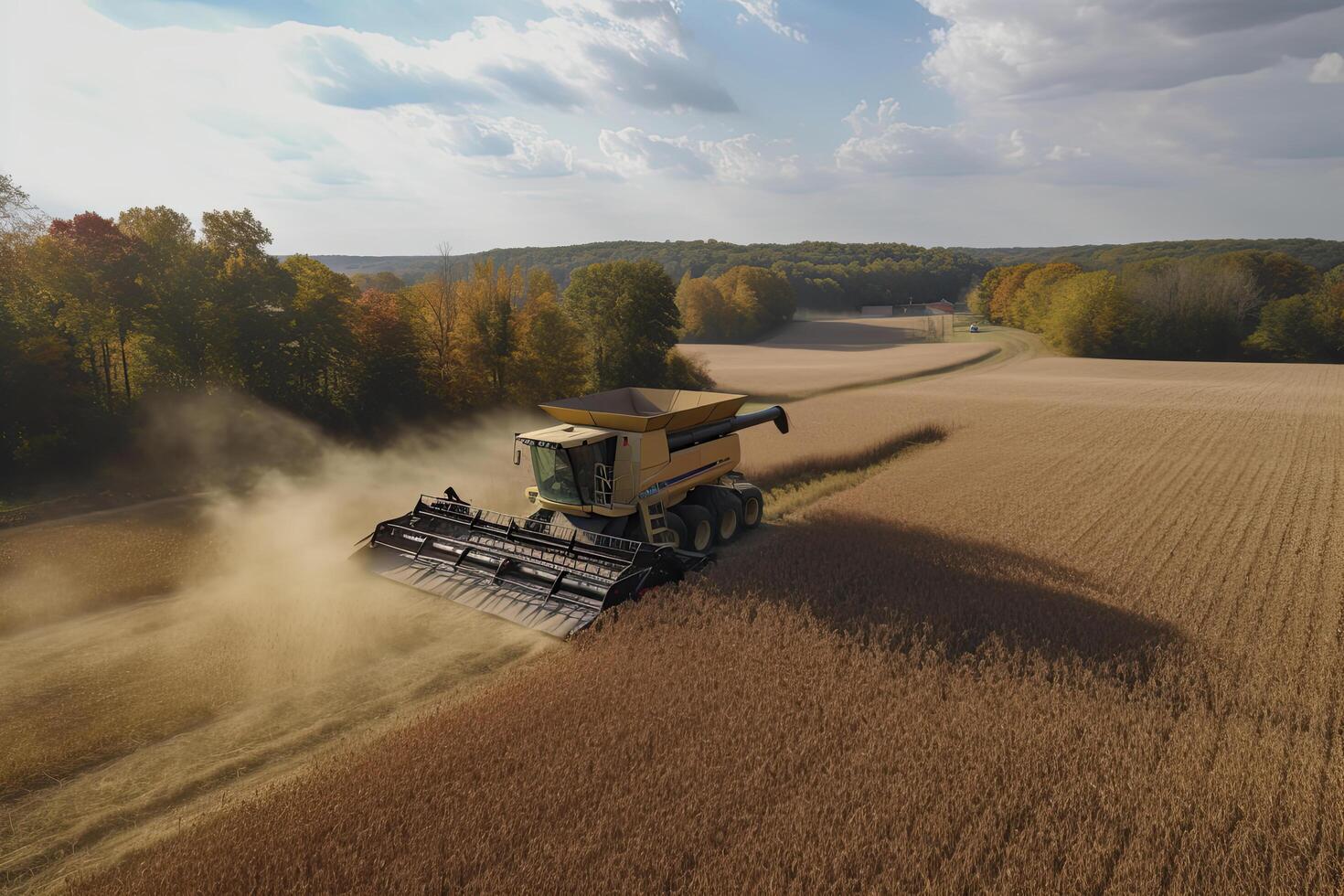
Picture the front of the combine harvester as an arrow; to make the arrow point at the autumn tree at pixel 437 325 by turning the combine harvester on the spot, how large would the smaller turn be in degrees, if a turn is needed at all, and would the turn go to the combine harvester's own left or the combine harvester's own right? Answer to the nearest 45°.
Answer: approximately 135° to the combine harvester's own right

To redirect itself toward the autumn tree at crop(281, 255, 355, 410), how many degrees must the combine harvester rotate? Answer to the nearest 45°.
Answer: approximately 90° to its right

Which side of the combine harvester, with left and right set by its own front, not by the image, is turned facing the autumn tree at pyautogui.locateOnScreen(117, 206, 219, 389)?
right

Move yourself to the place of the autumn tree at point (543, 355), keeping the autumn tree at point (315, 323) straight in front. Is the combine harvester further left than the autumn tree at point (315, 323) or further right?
left

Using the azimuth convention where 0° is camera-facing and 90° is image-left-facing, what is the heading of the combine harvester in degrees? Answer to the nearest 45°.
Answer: approximately 45°

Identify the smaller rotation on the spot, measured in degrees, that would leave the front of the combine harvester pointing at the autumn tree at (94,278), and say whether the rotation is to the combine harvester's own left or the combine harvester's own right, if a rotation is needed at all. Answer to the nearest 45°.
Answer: approximately 90° to the combine harvester's own right

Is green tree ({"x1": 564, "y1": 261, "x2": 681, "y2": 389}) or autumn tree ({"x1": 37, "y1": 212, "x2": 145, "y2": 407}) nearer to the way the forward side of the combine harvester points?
the autumn tree

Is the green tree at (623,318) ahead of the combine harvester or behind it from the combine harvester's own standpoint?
behind

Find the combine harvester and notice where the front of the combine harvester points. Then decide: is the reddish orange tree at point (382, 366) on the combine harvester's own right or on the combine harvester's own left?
on the combine harvester's own right

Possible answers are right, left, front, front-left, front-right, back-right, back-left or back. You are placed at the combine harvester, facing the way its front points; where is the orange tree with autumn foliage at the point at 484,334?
back-right

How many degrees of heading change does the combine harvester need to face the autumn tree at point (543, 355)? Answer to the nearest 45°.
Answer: approximately 135° to its right

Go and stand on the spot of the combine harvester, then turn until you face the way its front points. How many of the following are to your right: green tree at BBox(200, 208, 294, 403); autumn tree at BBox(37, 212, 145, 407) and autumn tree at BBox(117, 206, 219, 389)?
3
